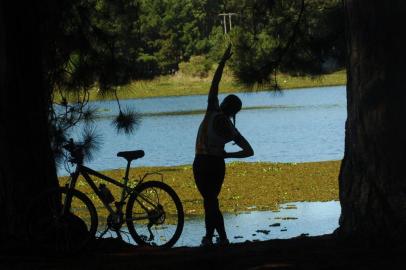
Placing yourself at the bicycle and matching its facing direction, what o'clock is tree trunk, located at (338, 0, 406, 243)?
The tree trunk is roughly at 7 o'clock from the bicycle.

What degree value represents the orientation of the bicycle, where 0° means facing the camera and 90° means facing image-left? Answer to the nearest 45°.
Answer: approximately 90°

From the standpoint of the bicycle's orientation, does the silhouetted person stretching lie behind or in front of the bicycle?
behind
